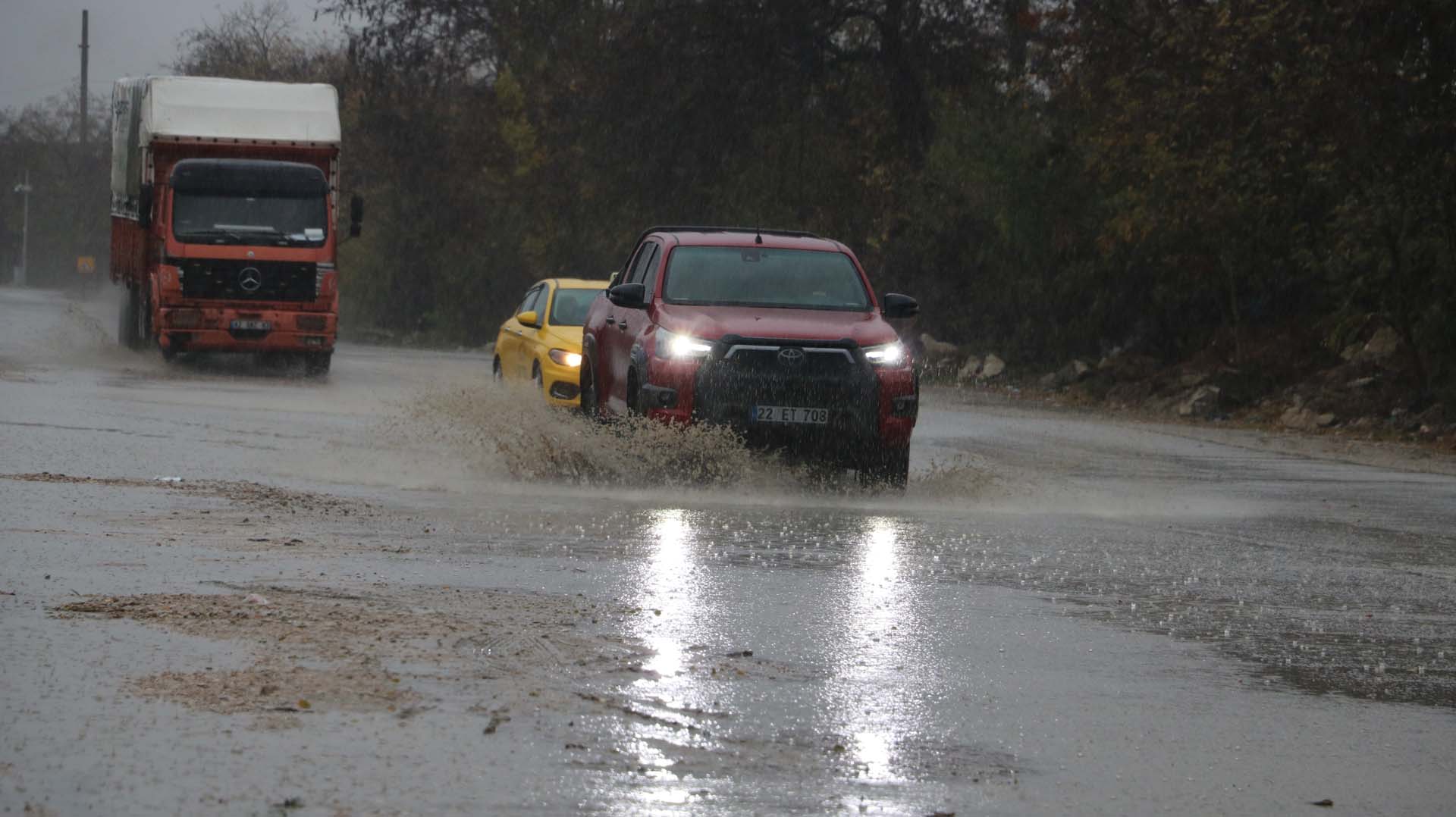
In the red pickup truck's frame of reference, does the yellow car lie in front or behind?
behind

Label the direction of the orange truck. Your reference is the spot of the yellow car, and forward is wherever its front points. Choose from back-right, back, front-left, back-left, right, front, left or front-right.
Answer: back

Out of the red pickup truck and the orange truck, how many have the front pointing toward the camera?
2

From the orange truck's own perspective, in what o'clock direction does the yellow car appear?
The yellow car is roughly at 11 o'clock from the orange truck.

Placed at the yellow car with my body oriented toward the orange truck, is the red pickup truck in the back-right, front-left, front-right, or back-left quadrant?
back-left

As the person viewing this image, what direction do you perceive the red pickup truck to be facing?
facing the viewer

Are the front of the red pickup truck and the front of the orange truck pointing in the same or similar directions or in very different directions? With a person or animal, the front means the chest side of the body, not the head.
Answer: same or similar directions

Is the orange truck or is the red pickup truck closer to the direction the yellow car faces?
the red pickup truck

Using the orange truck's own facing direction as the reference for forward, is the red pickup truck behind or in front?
in front

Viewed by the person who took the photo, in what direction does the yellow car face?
facing the viewer and to the right of the viewer

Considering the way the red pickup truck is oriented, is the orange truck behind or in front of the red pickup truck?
behind

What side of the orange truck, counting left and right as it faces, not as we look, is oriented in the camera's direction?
front
